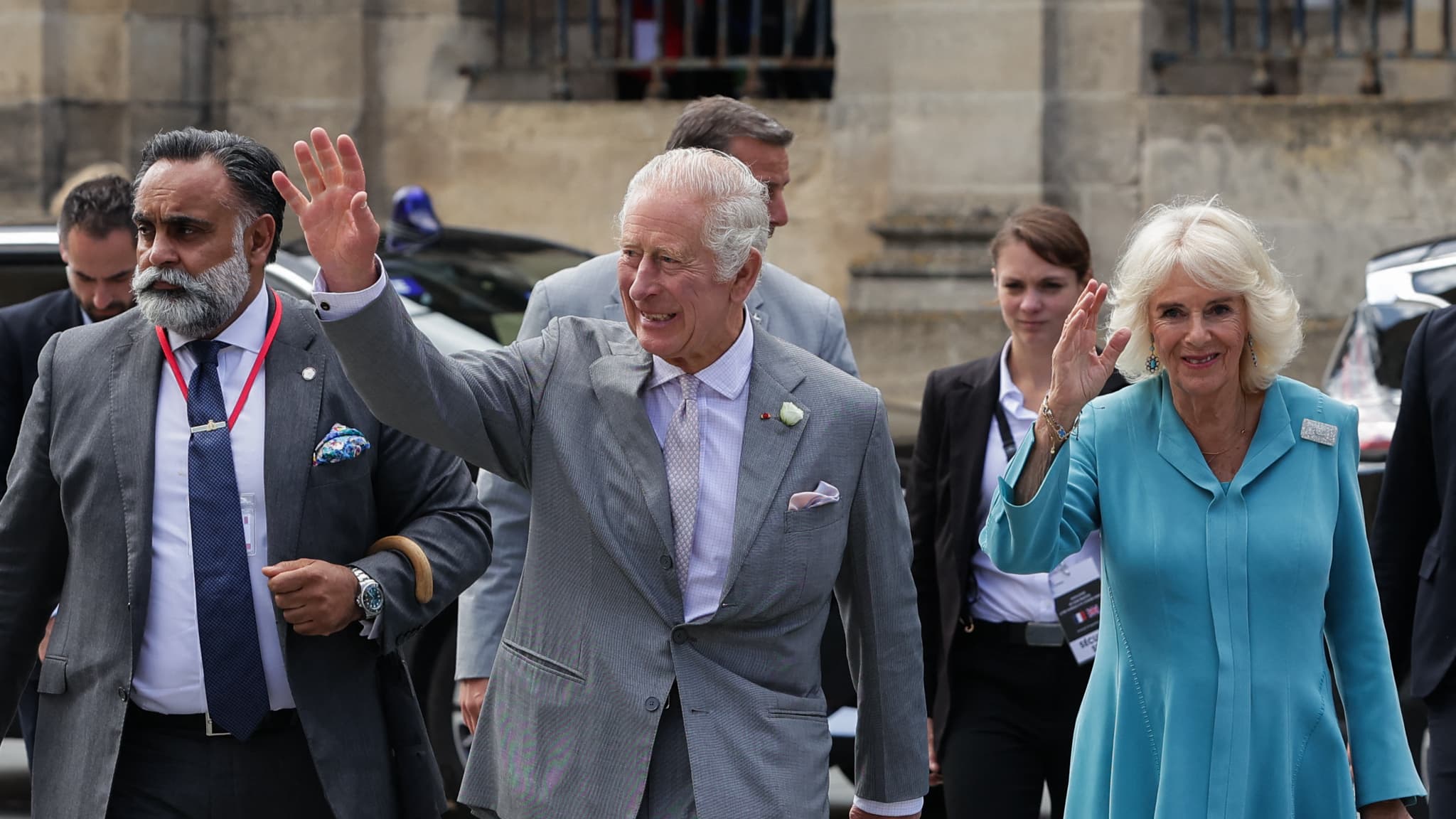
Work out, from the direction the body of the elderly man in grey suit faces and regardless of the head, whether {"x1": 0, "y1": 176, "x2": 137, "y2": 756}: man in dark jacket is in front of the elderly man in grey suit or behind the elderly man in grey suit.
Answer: behind

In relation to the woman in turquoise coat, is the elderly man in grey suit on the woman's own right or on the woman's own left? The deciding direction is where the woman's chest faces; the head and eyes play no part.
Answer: on the woman's own right

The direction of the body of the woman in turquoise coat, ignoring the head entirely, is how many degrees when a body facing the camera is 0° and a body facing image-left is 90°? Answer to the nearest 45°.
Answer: approximately 0°

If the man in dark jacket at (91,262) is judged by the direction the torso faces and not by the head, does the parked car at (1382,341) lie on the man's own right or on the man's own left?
on the man's own left

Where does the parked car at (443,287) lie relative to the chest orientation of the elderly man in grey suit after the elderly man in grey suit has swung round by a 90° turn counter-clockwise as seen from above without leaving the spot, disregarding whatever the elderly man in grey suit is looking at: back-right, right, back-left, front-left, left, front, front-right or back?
left

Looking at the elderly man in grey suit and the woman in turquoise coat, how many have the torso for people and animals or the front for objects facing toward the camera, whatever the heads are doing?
2

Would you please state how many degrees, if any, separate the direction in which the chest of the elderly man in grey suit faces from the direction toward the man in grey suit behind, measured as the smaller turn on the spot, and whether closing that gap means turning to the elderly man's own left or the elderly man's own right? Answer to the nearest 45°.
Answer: approximately 180°
